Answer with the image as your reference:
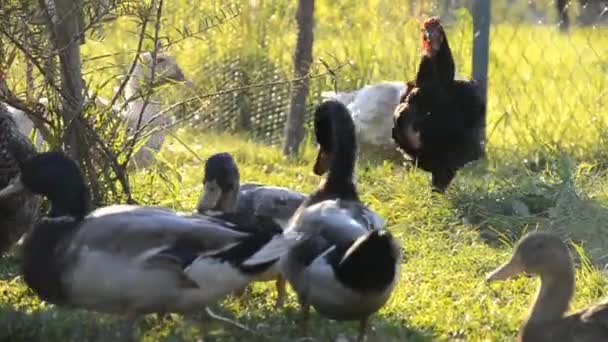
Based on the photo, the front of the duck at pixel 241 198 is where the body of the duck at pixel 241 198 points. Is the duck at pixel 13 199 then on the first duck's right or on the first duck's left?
on the first duck's right

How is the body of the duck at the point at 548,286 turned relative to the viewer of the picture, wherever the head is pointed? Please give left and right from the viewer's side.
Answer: facing to the left of the viewer

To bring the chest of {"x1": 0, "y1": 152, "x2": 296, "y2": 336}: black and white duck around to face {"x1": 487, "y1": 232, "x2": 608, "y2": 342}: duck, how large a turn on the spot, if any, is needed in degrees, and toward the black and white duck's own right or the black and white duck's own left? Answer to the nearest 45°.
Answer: approximately 180°

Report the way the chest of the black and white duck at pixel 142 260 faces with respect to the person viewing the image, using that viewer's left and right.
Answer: facing to the left of the viewer

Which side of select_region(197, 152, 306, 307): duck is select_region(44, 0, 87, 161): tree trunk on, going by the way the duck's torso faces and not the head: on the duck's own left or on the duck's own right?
on the duck's own right

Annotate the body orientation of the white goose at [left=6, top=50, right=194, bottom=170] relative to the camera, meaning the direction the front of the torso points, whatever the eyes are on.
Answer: to the viewer's right
